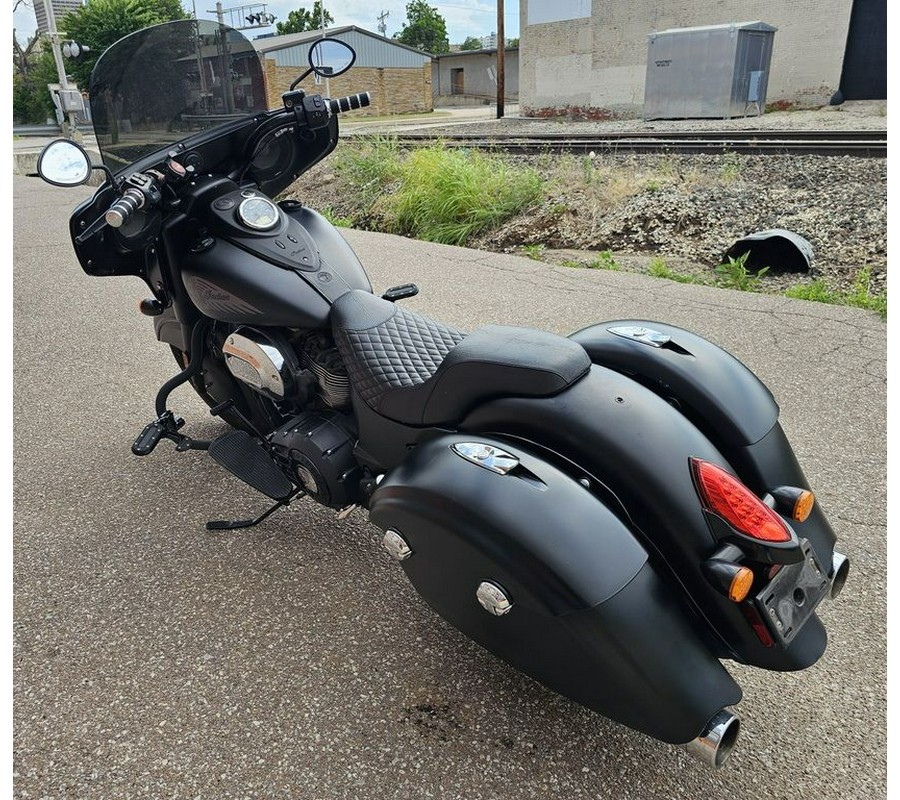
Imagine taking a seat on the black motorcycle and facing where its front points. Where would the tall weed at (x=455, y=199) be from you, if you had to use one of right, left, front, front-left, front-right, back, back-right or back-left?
front-right

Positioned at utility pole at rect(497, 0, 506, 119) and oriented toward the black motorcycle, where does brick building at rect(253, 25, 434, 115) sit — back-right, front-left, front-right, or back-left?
back-right

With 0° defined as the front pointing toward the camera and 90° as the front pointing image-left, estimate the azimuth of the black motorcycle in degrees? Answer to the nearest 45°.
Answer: approximately 135°

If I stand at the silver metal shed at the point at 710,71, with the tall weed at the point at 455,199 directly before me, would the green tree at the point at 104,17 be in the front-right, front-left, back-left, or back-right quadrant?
back-right

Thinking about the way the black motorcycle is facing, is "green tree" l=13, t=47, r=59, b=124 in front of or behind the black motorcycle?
in front

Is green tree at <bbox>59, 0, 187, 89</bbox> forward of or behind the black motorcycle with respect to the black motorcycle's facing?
forward

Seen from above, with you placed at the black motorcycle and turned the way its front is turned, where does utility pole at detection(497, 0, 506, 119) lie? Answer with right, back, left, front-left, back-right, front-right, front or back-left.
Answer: front-right

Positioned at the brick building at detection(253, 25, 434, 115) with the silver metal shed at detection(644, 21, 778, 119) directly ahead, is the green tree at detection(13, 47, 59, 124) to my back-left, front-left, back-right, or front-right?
back-right

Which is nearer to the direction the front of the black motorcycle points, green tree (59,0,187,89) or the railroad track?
the green tree

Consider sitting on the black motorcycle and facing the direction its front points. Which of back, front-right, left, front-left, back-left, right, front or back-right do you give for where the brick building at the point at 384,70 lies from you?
front-right

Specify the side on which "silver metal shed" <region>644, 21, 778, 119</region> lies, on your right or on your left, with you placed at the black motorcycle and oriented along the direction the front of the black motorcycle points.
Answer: on your right

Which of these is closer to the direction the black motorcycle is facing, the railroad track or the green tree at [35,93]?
the green tree
